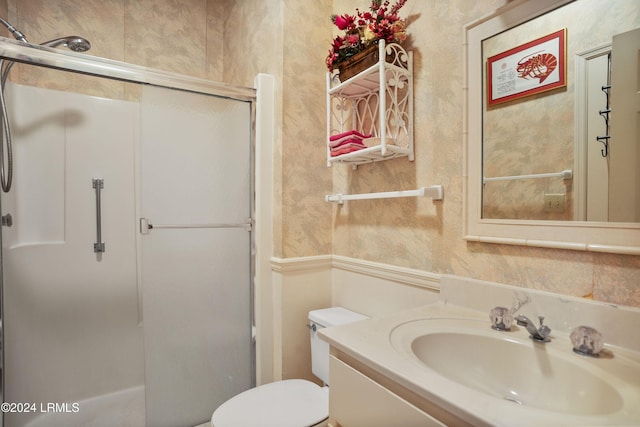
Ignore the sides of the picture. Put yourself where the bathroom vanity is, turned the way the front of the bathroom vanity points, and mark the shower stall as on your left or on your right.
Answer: on your right

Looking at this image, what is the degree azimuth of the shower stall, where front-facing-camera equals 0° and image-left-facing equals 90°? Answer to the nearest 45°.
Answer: approximately 315°

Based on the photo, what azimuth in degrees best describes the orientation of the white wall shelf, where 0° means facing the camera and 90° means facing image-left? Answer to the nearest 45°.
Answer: approximately 45°

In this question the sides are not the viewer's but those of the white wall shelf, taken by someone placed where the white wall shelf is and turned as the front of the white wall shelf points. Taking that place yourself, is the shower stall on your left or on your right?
on your right
